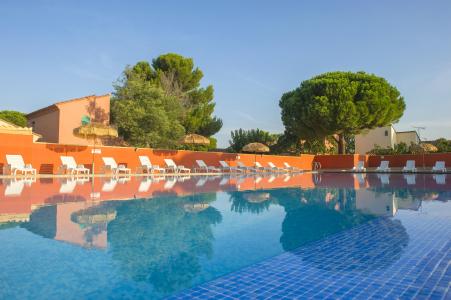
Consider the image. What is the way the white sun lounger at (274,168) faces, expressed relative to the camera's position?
facing to the right of the viewer

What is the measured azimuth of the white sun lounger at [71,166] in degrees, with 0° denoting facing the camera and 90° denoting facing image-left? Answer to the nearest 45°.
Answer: approximately 315°

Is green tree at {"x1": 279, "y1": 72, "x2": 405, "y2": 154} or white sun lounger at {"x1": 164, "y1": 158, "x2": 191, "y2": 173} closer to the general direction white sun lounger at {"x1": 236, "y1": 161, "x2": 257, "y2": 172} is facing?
the green tree

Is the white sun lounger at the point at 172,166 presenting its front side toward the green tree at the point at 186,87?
no

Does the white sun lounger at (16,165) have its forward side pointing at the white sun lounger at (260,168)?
no

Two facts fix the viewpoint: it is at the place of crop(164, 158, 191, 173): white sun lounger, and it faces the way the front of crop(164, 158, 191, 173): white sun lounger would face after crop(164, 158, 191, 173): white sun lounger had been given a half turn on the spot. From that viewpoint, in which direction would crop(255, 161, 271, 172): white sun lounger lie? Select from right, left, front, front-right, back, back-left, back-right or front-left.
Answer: right

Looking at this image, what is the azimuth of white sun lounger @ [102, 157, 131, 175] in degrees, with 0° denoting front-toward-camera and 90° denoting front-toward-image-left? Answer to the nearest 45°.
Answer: approximately 315°

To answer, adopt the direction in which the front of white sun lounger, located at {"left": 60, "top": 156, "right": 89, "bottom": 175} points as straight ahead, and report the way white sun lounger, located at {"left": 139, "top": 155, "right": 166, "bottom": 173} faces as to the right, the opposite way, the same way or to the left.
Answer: the same way

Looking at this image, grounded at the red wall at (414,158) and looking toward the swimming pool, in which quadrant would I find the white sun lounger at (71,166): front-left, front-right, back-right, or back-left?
front-right

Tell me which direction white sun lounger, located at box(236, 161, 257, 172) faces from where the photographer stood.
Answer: facing to the right of the viewer

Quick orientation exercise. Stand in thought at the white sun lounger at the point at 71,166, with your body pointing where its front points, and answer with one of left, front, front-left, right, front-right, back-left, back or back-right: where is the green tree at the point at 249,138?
left

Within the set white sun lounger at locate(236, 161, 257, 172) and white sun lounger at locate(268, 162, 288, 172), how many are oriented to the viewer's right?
2

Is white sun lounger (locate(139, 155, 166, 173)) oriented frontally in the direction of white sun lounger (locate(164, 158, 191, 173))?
no

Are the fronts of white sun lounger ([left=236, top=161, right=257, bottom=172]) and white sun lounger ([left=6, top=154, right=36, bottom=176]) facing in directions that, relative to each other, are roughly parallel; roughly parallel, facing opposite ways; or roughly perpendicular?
roughly parallel

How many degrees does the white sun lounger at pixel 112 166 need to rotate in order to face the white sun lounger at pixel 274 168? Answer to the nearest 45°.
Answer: approximately 90° to its left

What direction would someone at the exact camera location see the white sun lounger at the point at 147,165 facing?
facing the viewer and to the right of the viewer

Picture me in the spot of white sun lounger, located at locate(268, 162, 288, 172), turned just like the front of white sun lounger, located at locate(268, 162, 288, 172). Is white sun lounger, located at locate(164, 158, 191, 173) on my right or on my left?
on my right

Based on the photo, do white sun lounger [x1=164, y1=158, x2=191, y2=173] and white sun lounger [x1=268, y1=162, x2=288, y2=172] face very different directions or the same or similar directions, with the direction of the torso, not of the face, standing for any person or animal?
same or similar directions

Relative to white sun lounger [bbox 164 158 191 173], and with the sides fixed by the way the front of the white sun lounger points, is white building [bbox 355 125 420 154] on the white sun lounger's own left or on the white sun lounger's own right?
on the white sun lounger's own left

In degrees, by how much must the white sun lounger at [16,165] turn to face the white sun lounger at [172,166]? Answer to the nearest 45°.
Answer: approximately 45° to its left
